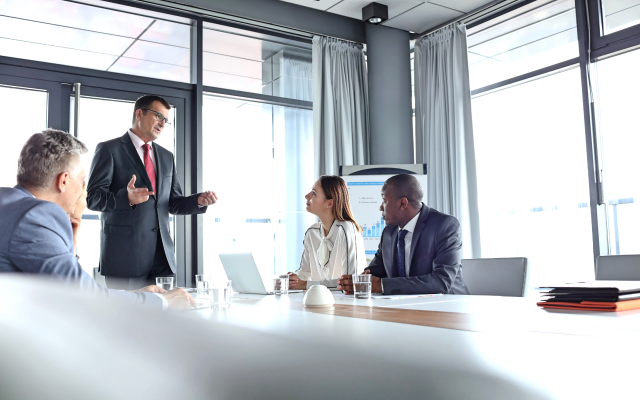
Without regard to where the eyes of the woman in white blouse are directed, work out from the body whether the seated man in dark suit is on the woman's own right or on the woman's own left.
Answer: on the woman's own left

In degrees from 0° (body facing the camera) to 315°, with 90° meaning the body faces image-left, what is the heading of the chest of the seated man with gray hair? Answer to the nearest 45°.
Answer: approximately 225°

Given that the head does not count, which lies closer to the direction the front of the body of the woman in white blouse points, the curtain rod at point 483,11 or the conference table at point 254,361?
the conference table

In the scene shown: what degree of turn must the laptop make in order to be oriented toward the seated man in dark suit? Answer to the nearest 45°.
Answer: approximately 45° to its right

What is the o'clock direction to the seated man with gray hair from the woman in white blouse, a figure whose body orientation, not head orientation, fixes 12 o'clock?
The seated man with gray hair is roughly at 11 o'clock from the woman in white blouse.

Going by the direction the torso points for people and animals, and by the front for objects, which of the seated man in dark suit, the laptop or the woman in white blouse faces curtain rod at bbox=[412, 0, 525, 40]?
the laptop

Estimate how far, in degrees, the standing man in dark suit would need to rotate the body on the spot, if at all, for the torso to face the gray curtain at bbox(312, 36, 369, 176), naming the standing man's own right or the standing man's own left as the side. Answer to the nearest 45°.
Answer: approximately 90° to the standing man's own left

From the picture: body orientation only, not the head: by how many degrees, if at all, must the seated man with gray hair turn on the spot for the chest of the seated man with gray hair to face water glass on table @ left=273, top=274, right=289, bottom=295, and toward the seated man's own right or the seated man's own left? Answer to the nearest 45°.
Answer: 0° — they already face it

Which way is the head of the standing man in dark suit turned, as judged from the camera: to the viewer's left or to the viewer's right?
to the viewer's right

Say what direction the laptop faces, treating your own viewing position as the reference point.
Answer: facing away from the viewer and to the right of the viewer

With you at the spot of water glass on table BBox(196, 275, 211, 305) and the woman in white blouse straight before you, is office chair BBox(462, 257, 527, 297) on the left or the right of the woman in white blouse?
right

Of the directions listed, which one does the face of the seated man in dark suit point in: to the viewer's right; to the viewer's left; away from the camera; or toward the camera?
to the viewer's left

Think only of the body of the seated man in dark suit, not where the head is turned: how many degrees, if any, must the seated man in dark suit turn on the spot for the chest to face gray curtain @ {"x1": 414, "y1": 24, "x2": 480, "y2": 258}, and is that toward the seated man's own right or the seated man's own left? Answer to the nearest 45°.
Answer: approximately 135° to the seated man's own right
